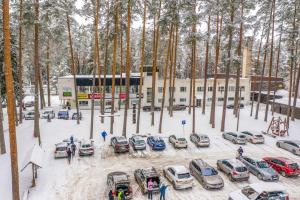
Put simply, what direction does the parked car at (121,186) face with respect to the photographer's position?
facing away from the viewer and to the left of the viewer

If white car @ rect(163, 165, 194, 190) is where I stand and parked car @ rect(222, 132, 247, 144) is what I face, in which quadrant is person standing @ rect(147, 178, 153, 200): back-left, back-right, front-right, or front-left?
back-left

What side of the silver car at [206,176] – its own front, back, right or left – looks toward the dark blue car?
back

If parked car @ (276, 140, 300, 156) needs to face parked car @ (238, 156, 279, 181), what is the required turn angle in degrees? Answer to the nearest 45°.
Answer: approximately 135° to its left

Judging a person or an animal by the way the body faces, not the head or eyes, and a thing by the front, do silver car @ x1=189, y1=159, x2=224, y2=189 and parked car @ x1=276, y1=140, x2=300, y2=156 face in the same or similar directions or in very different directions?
very different directions

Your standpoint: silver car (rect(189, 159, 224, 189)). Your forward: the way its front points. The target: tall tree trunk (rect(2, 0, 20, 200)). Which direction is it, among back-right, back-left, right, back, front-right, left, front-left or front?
right
